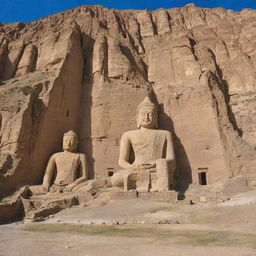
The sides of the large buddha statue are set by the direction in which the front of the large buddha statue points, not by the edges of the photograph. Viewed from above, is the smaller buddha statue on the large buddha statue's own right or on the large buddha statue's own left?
on the large buddha statue's own right

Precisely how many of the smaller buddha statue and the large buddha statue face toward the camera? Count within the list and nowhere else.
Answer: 2

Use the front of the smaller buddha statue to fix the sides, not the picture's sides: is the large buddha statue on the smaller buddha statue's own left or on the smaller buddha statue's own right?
on the smaller buddha statue's own left

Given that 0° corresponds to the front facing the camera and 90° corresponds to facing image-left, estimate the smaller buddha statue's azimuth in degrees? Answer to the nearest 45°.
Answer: approximately 0°
